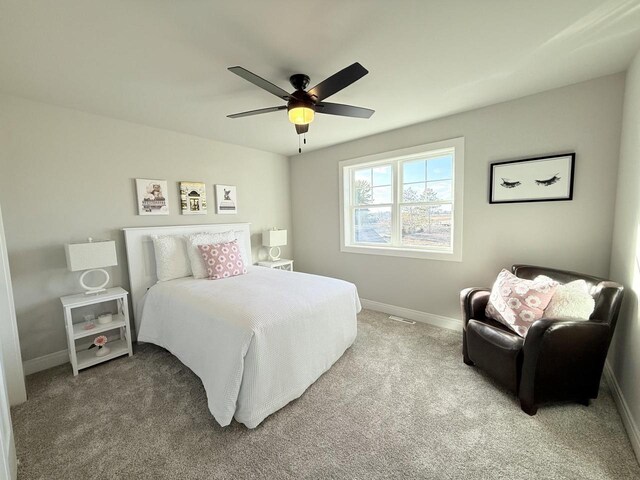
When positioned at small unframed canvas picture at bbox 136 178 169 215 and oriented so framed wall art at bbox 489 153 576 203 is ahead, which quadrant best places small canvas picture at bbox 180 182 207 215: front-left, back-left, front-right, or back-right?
front-left

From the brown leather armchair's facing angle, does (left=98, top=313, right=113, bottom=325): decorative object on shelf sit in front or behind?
in front

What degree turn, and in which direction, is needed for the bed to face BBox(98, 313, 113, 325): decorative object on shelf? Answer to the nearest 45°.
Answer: approximately 180°

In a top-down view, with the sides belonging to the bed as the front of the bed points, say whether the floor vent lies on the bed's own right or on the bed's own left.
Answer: on the bed's own left

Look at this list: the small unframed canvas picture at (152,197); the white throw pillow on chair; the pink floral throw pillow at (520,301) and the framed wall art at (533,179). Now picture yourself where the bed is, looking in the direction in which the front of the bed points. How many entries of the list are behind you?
1

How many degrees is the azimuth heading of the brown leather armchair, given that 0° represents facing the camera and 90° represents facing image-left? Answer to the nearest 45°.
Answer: approximately 45°

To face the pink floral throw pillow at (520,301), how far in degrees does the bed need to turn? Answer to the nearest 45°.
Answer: approximately 45° to its left

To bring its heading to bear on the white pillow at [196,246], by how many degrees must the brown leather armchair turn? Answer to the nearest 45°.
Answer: approximately 45° to its right

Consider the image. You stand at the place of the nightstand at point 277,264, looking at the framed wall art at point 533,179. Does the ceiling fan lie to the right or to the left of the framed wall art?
right

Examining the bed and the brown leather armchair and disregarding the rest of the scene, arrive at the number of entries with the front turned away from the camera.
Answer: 0

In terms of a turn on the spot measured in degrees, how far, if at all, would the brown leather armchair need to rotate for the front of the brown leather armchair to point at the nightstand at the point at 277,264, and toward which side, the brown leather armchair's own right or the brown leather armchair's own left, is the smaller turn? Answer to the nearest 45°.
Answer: approximately 45° to the brown leather armchair's own right

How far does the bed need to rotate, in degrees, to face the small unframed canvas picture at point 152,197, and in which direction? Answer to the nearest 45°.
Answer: approximately 180°

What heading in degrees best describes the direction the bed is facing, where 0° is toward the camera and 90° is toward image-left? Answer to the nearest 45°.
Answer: approximately 315°
